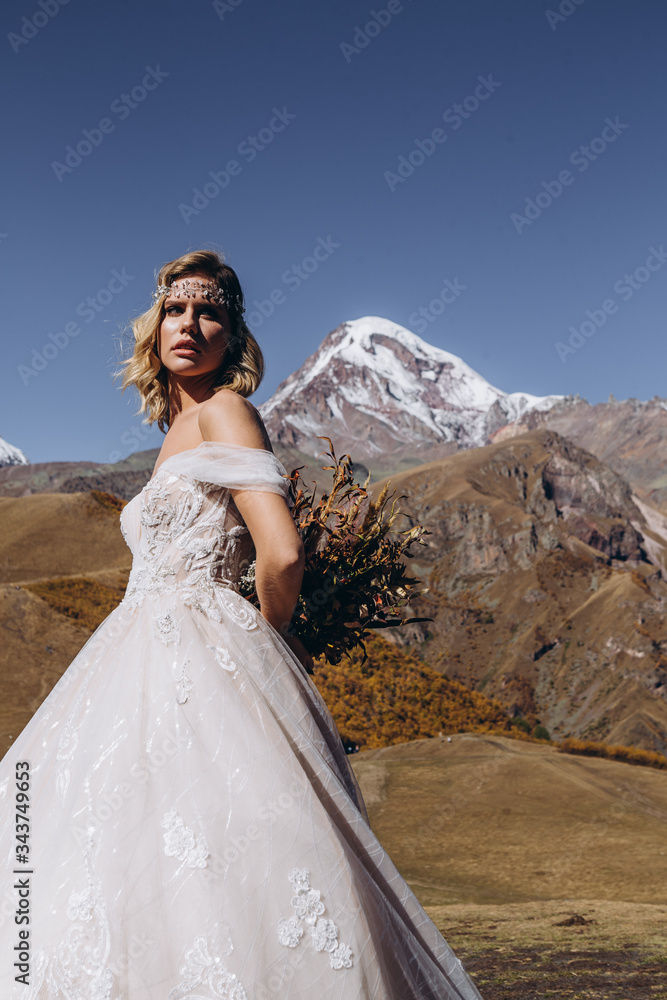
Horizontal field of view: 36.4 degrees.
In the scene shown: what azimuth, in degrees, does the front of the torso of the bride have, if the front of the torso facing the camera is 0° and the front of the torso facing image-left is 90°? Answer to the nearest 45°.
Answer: approximately 45°

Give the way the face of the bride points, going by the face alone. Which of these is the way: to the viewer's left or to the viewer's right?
to the viewer's left
